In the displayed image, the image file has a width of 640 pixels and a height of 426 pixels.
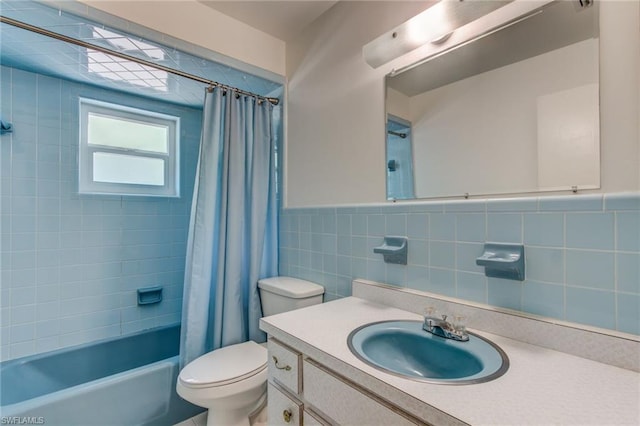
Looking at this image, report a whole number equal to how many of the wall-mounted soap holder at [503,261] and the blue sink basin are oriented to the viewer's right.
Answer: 0

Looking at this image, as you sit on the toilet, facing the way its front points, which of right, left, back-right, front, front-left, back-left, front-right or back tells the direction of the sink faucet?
left

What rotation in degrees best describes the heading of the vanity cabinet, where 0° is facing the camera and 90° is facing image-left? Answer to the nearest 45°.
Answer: approximately 45°

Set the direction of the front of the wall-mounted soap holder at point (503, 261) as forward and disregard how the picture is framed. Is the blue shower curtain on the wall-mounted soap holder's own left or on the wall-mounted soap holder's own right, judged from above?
on the wall-mounted soap holder's own right

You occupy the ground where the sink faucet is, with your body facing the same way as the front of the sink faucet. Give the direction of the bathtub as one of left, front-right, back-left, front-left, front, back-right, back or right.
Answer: front-right

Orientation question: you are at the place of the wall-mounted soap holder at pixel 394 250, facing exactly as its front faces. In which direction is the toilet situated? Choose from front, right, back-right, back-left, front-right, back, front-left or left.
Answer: front-right

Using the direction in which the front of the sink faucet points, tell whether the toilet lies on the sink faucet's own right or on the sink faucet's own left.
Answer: on the sink faucet's own right

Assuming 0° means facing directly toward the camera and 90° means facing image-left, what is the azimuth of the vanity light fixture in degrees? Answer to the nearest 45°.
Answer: approximately 45°

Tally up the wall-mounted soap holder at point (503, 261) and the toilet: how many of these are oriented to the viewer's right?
0
